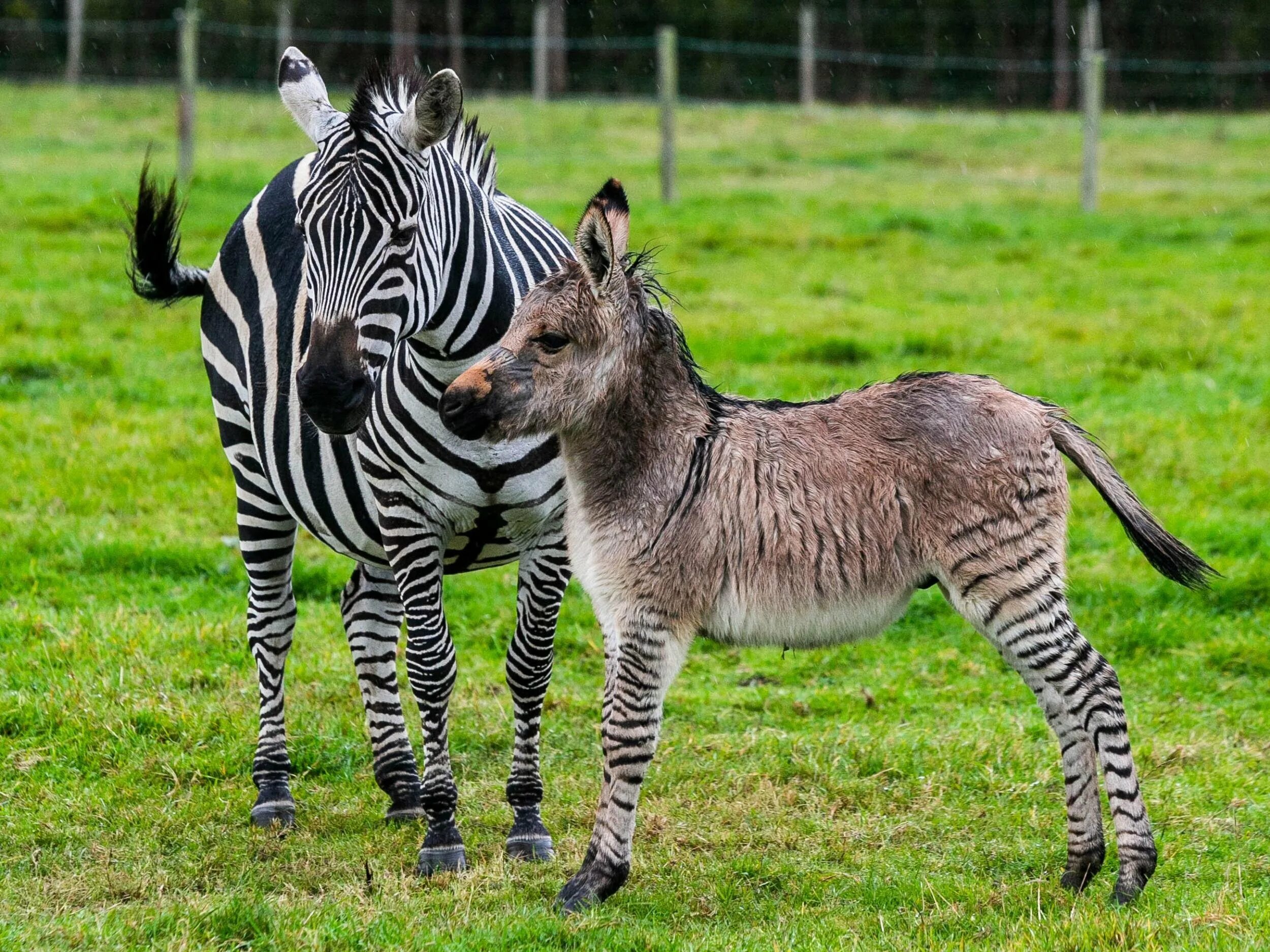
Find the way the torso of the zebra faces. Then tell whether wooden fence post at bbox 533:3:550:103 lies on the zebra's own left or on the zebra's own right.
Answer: on the zebra's own left

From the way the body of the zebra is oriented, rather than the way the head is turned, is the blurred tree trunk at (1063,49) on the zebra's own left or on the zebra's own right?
on the zebra's own left

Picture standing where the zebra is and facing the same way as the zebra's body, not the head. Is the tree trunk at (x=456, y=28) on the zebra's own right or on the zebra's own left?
on the zebra's own left

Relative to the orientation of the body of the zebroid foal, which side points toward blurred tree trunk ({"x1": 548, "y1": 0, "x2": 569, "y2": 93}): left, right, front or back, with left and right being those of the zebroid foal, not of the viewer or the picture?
right

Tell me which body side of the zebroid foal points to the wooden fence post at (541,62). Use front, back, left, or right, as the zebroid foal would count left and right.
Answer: right

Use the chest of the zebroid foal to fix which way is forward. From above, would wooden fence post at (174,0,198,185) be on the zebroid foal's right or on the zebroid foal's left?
on the zebroid foal's right

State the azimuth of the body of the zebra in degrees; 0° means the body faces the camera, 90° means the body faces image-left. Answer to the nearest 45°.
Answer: approximately 315°

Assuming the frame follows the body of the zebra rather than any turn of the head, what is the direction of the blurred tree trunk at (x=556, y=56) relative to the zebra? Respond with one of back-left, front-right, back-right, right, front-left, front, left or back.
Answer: back-left

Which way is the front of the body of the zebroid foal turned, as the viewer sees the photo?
to the viewer's left

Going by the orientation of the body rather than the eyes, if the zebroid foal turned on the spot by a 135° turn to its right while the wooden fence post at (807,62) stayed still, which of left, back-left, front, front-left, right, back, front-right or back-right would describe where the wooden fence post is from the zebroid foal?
front-left
